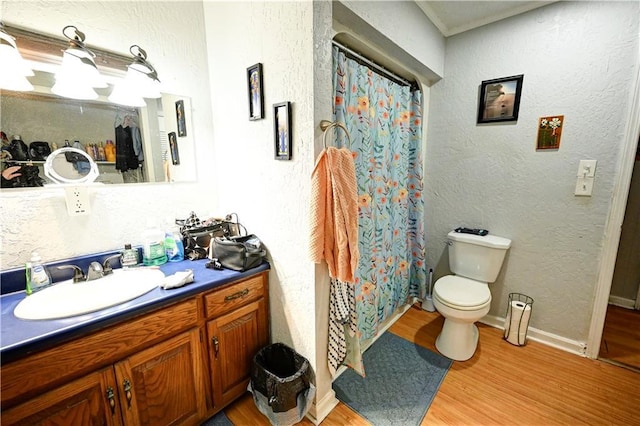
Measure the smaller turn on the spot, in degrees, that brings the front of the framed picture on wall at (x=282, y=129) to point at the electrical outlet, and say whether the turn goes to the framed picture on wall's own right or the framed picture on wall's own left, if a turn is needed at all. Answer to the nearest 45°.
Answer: approximately 45° to the framed picture on wall's own right

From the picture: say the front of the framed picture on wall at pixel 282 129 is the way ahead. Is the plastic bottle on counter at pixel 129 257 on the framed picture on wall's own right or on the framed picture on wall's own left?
on the framed picture on wall's own right

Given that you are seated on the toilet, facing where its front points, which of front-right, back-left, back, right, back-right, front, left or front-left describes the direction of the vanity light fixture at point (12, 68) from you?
front-right

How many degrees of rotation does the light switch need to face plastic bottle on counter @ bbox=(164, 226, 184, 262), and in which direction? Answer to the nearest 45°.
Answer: approximately 45° to its right

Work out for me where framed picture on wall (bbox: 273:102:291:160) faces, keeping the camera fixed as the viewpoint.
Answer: facing the viewer and to the left of the viewer

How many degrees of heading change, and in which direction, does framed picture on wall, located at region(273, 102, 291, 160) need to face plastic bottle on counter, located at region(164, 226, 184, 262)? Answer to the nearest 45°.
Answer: approximately 45° to its right

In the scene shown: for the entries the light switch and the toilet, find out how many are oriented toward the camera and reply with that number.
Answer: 2
